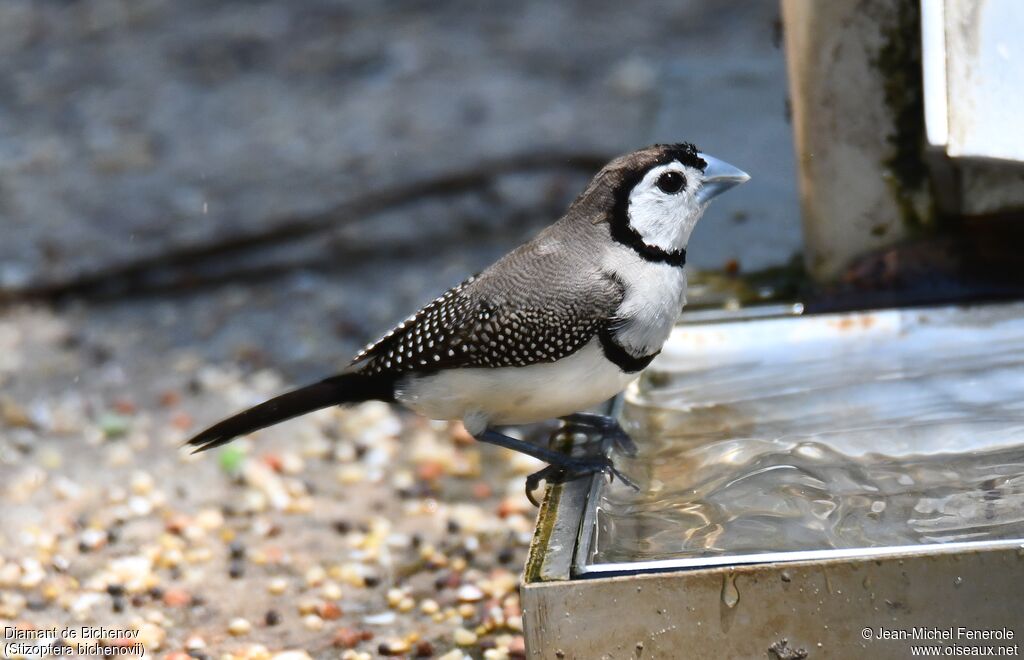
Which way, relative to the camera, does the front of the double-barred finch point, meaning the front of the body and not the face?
to the viewer's right
